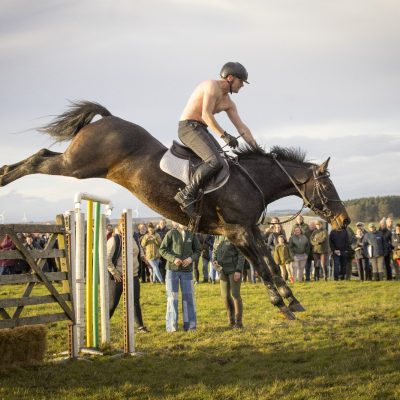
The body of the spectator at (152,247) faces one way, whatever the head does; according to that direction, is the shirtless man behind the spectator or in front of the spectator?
in front

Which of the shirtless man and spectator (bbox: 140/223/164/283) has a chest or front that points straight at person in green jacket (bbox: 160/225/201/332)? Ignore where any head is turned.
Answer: the spectator

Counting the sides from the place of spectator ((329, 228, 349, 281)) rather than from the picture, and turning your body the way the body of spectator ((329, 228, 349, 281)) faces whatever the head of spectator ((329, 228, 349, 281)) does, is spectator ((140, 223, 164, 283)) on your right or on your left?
on your right

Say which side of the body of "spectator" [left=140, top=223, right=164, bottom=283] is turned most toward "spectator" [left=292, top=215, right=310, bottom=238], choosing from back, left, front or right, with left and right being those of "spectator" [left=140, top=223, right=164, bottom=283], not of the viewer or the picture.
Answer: left

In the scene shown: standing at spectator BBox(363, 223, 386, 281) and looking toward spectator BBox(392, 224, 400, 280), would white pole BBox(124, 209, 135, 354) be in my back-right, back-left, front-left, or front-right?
back-right

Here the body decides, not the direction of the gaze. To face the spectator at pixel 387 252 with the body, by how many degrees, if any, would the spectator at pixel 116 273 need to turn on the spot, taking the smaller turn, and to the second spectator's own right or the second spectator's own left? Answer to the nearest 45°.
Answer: approximately 90° to the second spectator's own left

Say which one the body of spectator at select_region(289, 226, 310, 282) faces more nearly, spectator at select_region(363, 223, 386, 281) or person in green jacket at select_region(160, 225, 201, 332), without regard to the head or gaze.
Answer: the person in green jacket

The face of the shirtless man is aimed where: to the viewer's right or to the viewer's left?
to the viewer's right

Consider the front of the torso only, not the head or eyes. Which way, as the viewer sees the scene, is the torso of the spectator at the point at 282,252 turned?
toward the camera

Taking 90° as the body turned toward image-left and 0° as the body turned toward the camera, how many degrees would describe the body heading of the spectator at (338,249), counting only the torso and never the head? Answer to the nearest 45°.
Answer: approximately 0°

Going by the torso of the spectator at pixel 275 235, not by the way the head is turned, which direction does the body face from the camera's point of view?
toward the camera

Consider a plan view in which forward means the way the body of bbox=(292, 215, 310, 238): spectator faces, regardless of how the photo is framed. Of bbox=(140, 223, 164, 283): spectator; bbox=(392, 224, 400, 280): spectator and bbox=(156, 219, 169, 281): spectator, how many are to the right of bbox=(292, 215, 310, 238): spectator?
2
